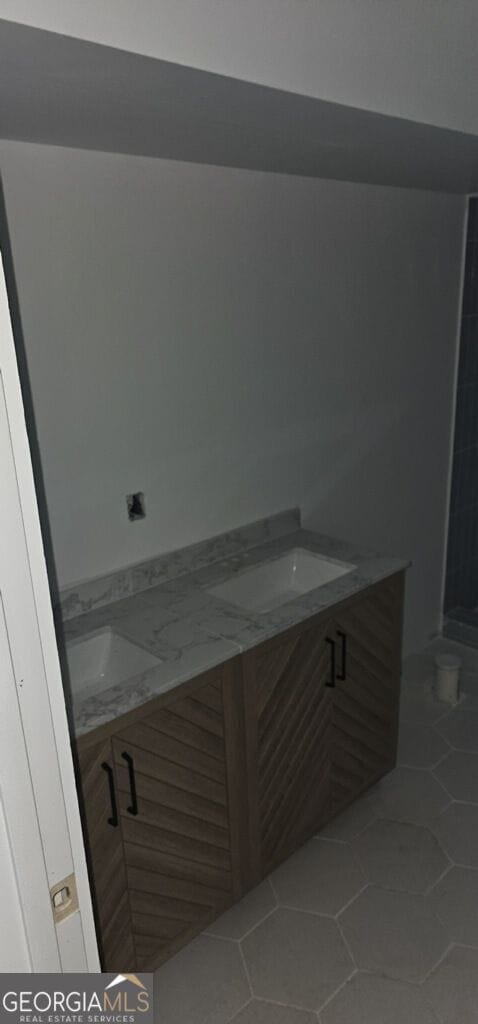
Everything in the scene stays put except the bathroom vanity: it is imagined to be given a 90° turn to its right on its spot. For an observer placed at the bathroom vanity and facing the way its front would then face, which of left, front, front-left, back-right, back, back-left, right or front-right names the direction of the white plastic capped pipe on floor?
back

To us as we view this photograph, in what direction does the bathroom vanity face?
facing the viewer and to the right of the viewer
